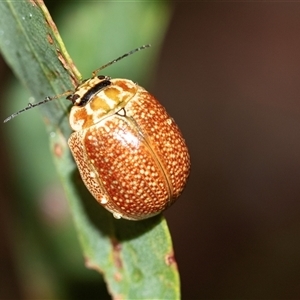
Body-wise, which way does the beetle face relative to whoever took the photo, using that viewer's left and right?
facing away from the viewer and to the left of the viewer
